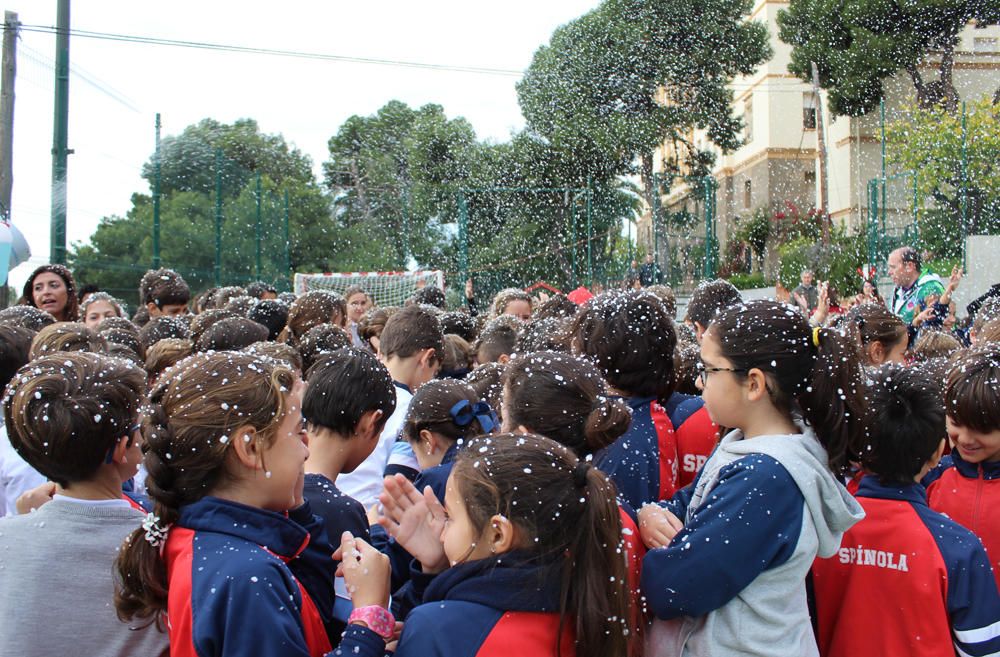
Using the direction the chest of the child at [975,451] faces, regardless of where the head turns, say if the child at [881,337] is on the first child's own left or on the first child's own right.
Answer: on the first child's own right

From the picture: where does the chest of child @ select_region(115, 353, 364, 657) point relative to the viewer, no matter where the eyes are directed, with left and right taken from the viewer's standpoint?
facing to the right of the viewer

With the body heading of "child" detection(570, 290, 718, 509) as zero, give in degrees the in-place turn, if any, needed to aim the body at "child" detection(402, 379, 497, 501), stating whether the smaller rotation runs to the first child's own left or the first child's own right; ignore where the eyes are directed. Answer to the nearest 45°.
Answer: approximately 45° to the first child's own left

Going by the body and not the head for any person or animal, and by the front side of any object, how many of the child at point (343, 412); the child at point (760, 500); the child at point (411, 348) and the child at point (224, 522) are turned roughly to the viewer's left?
1

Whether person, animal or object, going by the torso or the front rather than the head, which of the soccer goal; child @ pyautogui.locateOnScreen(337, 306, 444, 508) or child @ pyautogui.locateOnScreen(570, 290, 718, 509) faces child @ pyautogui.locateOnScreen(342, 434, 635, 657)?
the soccer goal

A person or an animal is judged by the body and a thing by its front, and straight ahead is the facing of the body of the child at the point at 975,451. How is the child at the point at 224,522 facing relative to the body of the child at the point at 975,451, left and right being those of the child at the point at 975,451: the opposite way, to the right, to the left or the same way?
the opposite way

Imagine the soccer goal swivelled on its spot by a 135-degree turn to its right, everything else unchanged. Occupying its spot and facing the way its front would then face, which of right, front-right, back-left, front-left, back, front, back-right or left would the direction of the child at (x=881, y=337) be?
back-left

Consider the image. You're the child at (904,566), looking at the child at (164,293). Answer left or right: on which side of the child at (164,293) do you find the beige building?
right

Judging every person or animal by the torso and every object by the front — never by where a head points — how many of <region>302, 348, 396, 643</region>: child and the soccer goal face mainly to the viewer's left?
0

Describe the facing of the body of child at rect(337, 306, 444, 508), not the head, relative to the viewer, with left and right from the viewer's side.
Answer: facing away from the viewer and to the right of the viewer

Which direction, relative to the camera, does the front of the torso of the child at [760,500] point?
to the viewer's left

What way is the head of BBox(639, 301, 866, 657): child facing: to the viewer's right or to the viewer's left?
to the viewer's left

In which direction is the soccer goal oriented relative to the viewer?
toward the camera

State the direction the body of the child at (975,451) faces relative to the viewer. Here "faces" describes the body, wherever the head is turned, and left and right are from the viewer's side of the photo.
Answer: facing the viewer and to the left of the viewer

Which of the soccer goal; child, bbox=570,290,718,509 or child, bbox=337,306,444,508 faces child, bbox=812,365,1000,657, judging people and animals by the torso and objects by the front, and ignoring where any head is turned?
the soccer goal

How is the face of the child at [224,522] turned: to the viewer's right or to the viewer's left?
to the viewer's right

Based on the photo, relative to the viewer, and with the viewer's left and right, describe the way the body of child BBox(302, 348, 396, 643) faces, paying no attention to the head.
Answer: facing away from the viewer and to the right of the viewer
